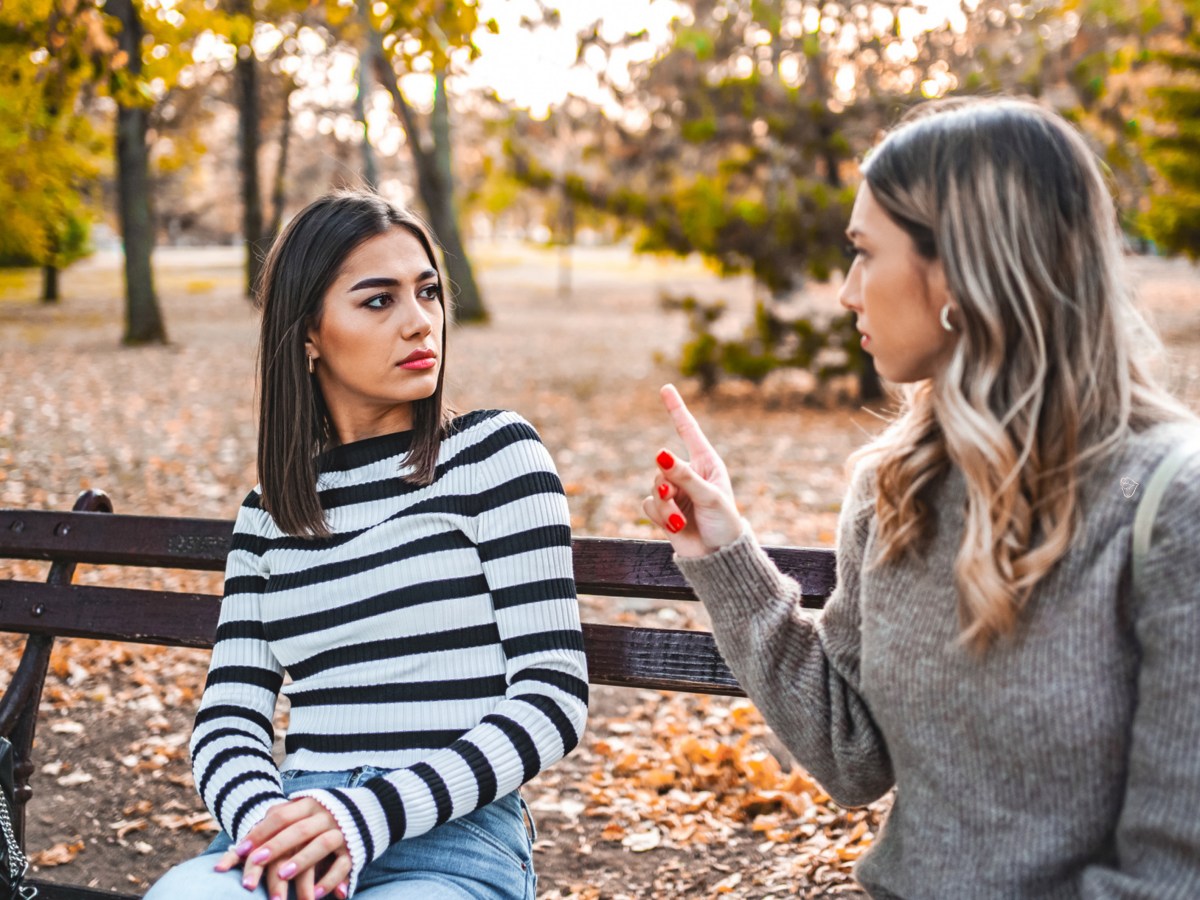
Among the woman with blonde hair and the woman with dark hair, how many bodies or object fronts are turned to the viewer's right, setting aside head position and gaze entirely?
0

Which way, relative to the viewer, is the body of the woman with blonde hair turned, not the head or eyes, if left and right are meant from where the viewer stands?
facing the viewer and to the left of the viewer

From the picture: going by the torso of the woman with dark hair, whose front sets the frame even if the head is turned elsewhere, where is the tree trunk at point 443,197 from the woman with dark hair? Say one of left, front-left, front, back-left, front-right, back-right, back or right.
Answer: back-right

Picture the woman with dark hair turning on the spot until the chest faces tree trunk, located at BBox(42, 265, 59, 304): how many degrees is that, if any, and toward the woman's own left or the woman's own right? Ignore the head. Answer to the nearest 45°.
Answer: approximately 135° to the woman's own right

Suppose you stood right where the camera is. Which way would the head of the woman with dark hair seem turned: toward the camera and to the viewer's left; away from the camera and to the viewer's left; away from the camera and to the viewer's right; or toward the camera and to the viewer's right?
toward the camera and to the viewer's right

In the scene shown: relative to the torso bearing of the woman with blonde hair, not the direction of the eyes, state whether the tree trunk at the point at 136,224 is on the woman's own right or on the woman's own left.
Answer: on the woman's own right

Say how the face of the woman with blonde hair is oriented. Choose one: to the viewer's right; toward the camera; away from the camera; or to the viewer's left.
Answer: to the viewer's left

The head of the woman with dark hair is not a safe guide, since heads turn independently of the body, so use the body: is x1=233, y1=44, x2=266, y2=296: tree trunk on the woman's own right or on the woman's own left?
on the woman's own right

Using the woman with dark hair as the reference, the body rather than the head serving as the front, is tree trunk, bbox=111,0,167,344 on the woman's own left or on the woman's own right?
on the woman's own right

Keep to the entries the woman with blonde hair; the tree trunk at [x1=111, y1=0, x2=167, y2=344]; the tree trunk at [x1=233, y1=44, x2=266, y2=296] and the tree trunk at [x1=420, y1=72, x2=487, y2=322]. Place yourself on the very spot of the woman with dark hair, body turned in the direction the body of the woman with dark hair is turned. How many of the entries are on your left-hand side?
1

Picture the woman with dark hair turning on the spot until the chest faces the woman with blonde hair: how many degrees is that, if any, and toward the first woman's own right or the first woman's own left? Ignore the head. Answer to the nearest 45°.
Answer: approximately 90° to the first woman's own left

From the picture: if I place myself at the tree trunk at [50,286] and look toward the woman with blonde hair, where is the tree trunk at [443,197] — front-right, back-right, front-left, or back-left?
front-left

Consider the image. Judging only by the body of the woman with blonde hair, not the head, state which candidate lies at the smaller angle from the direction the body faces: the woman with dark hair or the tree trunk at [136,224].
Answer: the woman with dark hair
